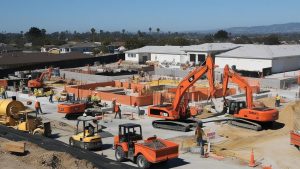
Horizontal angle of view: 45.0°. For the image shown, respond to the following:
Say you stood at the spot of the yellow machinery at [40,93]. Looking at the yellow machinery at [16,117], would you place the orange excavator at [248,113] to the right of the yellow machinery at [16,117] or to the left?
left

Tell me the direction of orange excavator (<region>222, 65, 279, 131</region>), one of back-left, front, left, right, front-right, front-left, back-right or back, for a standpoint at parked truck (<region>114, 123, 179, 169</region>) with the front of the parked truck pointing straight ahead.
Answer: right

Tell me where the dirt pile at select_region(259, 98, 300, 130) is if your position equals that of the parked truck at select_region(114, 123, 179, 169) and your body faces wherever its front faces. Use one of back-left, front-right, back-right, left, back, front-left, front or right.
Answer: right

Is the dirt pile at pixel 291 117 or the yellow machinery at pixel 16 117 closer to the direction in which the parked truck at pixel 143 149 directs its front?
the yellow machinery

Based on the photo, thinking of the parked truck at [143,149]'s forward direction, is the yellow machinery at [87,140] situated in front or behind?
in front

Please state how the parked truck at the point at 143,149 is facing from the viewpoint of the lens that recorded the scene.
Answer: facing away from the viewer and to the left of the viewer

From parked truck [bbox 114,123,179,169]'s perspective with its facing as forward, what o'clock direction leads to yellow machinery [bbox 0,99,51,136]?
The yellow machinery is roughly at 12 o'clock from the parked truck.

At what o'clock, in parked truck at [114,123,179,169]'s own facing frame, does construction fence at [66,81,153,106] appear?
The construction fence is roughly at 1 o'clock from the parked truck.

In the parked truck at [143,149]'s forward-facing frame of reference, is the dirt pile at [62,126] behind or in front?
in front
